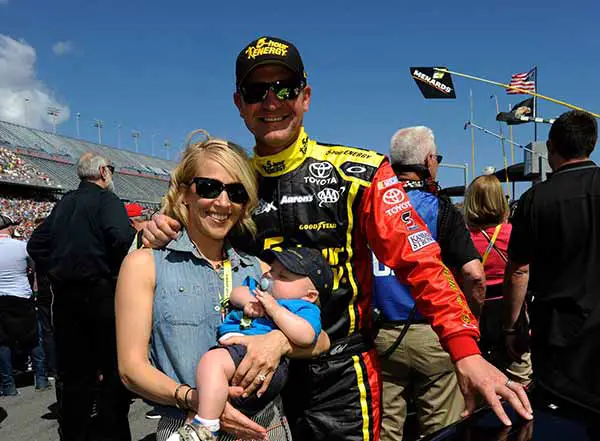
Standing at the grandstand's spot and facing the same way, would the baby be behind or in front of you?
in front

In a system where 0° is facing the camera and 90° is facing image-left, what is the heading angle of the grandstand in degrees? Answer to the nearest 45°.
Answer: approximately 315°

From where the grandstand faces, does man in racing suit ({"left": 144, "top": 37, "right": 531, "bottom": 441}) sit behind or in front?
in front

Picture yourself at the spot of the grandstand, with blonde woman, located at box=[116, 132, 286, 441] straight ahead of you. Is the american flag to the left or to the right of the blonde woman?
left

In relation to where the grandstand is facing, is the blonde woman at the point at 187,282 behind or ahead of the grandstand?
ahead

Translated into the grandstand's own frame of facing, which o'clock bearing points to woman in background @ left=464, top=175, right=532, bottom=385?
The woman in background is roughly at 1 o'clock from the grandstand.

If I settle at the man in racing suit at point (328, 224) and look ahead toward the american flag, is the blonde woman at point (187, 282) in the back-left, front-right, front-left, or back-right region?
back-left

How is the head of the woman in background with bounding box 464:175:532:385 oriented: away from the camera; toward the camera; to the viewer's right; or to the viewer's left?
away from the camera
